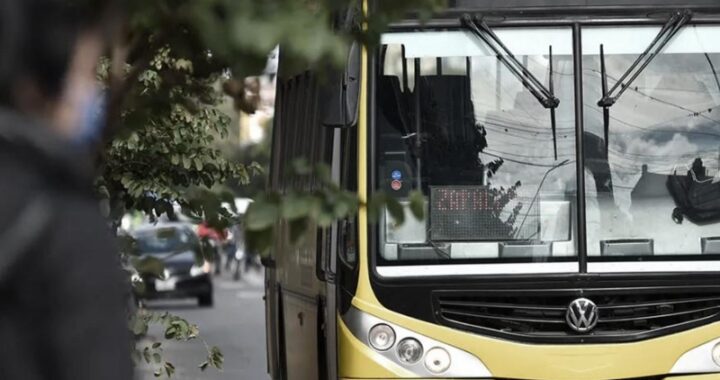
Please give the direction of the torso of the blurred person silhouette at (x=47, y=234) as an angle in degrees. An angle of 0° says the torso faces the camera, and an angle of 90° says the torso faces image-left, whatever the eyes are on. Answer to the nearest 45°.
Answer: approximately 270°

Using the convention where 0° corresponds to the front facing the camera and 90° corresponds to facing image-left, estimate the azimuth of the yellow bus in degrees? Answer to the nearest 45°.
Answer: approximately 0°

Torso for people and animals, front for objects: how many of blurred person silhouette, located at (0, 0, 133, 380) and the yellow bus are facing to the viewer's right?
1
